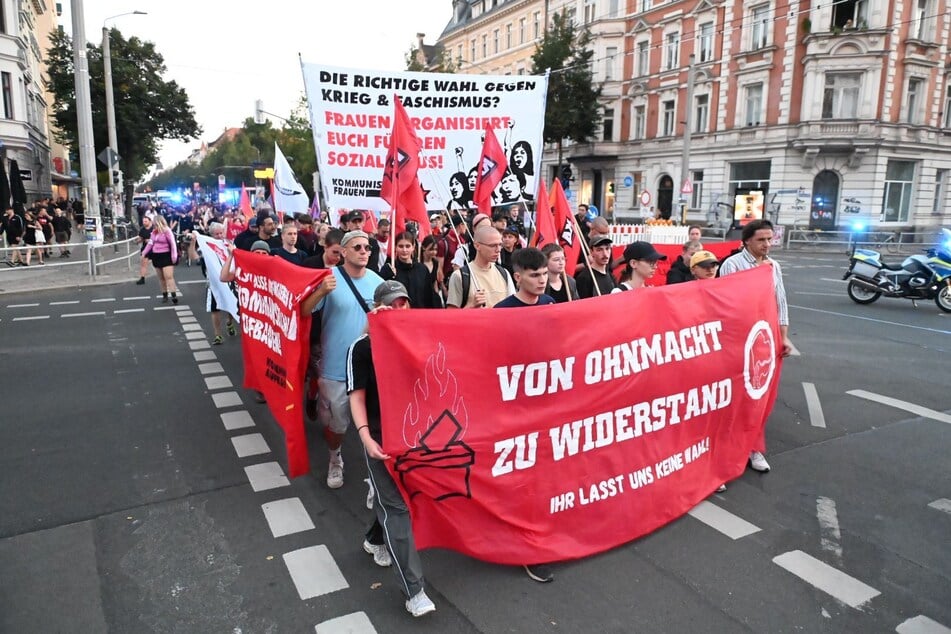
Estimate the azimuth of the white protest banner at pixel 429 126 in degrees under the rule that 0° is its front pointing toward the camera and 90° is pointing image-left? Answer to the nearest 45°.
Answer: approximately 0°

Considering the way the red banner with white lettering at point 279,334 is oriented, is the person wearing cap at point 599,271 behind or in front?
behind

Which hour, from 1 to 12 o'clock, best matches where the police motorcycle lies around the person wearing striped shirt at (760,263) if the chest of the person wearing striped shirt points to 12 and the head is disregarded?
The police motorcycle is roughly at 8 o'clock from the person wearing striped shirt.

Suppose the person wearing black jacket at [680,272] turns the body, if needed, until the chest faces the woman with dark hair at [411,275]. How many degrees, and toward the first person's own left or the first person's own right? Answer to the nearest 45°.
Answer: approximately 90° to the first person's own right

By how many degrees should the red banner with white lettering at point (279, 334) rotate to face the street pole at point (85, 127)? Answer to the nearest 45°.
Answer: approximately 135° to its right

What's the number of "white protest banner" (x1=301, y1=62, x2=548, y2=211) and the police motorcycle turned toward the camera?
1

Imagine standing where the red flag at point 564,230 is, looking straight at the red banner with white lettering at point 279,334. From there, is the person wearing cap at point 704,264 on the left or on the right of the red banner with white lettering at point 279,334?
left
